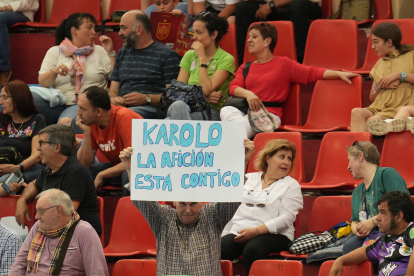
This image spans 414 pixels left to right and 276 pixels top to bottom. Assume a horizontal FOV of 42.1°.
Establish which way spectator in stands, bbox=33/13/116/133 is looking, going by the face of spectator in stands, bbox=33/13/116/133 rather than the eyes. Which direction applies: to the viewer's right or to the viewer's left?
to the viewer's right

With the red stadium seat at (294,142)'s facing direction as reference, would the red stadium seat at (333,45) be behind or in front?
behind

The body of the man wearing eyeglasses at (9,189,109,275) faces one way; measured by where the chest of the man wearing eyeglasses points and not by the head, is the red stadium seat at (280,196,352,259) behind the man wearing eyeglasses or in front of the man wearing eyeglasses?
behind

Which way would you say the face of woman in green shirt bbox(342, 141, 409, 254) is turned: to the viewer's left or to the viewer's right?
to the viewer's left

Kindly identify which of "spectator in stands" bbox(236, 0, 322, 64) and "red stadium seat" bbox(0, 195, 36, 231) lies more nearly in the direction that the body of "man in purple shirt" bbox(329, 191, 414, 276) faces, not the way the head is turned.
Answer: the red stadium seat

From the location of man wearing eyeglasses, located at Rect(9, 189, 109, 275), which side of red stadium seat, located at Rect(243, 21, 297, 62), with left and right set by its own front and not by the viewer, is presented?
front

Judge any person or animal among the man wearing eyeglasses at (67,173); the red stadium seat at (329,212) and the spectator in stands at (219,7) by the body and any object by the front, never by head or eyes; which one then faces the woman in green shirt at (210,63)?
the spectator in stands

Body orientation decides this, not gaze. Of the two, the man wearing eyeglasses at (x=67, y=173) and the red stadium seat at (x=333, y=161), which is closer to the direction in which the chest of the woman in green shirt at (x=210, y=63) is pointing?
the man wearing eyeglasses

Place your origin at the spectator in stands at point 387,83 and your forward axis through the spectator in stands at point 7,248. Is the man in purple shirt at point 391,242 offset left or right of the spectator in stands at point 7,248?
left

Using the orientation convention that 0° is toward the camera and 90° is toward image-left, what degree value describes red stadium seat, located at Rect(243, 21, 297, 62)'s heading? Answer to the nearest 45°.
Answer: approximately 45°

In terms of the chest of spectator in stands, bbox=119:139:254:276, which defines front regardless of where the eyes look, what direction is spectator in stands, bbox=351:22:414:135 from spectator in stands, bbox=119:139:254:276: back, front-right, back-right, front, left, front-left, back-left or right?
back-left
